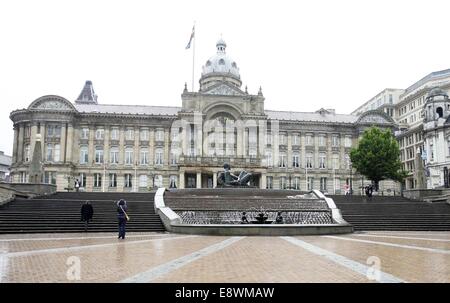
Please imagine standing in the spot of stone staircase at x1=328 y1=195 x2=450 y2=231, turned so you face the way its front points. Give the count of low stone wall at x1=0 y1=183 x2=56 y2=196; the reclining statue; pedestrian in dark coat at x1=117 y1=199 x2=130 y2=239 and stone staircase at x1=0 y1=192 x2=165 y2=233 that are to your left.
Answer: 0

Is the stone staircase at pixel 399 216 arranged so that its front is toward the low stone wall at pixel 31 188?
no

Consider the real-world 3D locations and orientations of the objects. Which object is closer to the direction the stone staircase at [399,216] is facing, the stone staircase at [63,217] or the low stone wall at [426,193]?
the stone staircase

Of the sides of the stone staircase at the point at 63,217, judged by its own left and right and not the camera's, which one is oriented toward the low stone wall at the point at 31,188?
back

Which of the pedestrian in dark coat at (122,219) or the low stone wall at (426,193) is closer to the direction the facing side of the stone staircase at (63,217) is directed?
the pedestrian in dark coat

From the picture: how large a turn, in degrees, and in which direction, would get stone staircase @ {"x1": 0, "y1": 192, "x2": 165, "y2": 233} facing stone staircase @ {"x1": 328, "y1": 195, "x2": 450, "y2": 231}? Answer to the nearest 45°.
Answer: approximately 90° to its left

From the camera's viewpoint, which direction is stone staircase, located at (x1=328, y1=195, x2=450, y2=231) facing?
toward the camera

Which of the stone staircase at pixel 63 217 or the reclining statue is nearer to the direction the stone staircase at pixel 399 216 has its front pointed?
the stone staircase

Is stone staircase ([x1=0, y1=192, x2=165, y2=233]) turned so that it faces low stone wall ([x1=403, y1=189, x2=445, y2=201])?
no

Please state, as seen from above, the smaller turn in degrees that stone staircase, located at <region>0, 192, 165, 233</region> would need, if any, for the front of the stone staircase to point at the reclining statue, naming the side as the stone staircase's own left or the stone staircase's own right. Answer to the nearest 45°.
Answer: approximately 135° to the stone staircase's own left

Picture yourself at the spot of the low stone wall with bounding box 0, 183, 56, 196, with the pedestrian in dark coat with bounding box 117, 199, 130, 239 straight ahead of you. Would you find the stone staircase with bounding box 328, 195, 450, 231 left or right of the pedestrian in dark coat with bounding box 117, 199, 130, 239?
left

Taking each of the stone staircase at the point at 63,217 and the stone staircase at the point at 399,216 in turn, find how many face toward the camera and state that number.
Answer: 2

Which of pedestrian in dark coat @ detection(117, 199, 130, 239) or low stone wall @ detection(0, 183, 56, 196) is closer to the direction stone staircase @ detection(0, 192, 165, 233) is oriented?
the pedestrian in dark coat

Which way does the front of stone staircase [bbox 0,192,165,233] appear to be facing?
toward the camera

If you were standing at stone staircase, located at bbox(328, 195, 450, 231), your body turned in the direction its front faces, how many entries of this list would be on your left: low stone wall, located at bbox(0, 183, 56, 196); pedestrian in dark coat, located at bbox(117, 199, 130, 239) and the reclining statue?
0

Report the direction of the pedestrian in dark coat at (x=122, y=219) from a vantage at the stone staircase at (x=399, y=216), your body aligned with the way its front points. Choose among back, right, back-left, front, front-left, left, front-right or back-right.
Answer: front-right

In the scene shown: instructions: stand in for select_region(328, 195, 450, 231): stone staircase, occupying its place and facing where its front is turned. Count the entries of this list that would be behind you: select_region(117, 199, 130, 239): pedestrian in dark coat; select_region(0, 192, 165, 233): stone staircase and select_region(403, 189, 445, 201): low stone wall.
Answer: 1

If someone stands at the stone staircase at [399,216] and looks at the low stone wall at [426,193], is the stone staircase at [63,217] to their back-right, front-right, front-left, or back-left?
back-left

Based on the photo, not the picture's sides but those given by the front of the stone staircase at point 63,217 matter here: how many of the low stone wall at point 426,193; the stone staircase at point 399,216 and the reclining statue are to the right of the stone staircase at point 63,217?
0

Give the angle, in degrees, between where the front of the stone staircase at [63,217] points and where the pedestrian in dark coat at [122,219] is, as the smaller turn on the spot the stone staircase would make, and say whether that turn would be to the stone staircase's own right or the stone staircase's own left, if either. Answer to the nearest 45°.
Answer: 0° — it already faces them

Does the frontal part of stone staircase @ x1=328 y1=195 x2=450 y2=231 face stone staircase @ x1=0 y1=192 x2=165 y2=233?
no
